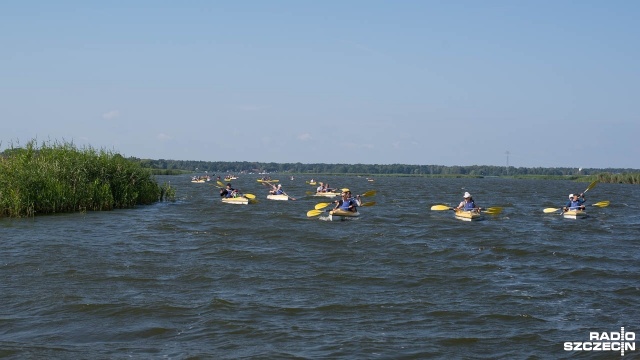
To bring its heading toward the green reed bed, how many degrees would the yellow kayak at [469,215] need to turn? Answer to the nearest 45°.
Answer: approximately 135° to its right

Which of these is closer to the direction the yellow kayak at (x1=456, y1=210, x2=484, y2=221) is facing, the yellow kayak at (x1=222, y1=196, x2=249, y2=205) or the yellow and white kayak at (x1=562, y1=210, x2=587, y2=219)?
the yellow and white kayak

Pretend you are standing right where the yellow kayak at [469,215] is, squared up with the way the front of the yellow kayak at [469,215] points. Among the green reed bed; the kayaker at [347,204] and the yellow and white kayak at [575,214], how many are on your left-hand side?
1

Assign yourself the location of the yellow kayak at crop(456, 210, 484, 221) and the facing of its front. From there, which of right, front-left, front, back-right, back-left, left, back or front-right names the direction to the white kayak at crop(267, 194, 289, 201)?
back

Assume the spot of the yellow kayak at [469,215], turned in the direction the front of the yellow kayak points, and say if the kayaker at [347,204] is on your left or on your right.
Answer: on your right

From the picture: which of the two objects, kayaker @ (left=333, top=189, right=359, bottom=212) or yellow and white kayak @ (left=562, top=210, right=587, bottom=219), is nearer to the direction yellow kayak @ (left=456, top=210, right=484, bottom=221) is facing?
the yellow and white kayak

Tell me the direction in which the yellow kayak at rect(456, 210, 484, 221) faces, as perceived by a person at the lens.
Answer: facing the viewer and to the right of the viewer

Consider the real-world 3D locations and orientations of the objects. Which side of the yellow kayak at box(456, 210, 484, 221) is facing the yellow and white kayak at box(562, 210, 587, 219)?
left

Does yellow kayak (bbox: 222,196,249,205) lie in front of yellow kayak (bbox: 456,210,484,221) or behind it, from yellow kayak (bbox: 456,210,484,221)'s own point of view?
behind
